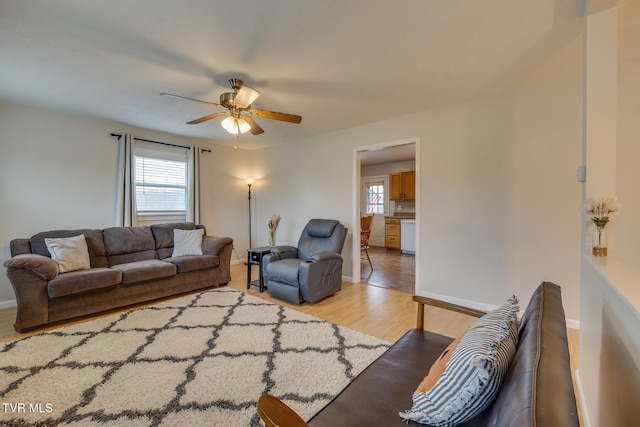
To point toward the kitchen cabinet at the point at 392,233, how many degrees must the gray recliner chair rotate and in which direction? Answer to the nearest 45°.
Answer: approximately 180°

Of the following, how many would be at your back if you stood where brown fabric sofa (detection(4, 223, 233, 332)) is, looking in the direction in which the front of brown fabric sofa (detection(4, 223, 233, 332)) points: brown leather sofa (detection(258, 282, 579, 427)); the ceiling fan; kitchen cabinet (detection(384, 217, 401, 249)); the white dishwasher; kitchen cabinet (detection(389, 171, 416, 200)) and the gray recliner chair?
0

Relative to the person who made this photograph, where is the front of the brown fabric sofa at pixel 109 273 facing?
facing the viewer and to the right of the viewer

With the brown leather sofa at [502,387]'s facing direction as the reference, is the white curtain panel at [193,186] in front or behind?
in front

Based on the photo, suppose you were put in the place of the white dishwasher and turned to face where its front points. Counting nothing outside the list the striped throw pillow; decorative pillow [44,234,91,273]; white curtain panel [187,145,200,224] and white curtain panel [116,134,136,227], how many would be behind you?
0

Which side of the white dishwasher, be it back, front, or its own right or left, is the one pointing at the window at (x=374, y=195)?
right

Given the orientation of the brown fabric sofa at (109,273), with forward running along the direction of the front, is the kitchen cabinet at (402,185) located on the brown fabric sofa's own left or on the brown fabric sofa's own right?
on the brown fabric sofa's own left

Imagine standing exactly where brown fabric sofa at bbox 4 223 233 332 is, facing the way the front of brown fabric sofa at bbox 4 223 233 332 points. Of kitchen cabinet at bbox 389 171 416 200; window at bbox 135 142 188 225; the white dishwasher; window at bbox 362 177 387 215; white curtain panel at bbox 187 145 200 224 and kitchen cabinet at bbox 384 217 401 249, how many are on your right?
0

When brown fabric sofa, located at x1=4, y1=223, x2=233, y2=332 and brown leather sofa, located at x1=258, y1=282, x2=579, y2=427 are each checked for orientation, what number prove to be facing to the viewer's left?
1

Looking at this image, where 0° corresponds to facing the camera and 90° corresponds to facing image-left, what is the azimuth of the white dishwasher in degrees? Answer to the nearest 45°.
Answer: approximately 45°

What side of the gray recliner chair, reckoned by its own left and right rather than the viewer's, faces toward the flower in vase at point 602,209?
left

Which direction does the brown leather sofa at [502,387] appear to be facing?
to the viewer's left

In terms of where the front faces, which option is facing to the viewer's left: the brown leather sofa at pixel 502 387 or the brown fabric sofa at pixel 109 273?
the brown leather sofa at pixel 502 387

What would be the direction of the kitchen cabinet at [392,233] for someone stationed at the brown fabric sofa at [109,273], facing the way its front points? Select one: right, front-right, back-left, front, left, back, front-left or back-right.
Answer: front-left

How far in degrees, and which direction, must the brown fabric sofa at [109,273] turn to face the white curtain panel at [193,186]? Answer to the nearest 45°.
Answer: approximately 90° to its left

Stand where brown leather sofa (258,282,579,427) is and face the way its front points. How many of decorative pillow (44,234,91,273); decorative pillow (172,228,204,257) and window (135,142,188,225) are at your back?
0

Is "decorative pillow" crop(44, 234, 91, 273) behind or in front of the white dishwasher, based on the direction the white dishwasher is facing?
in front
